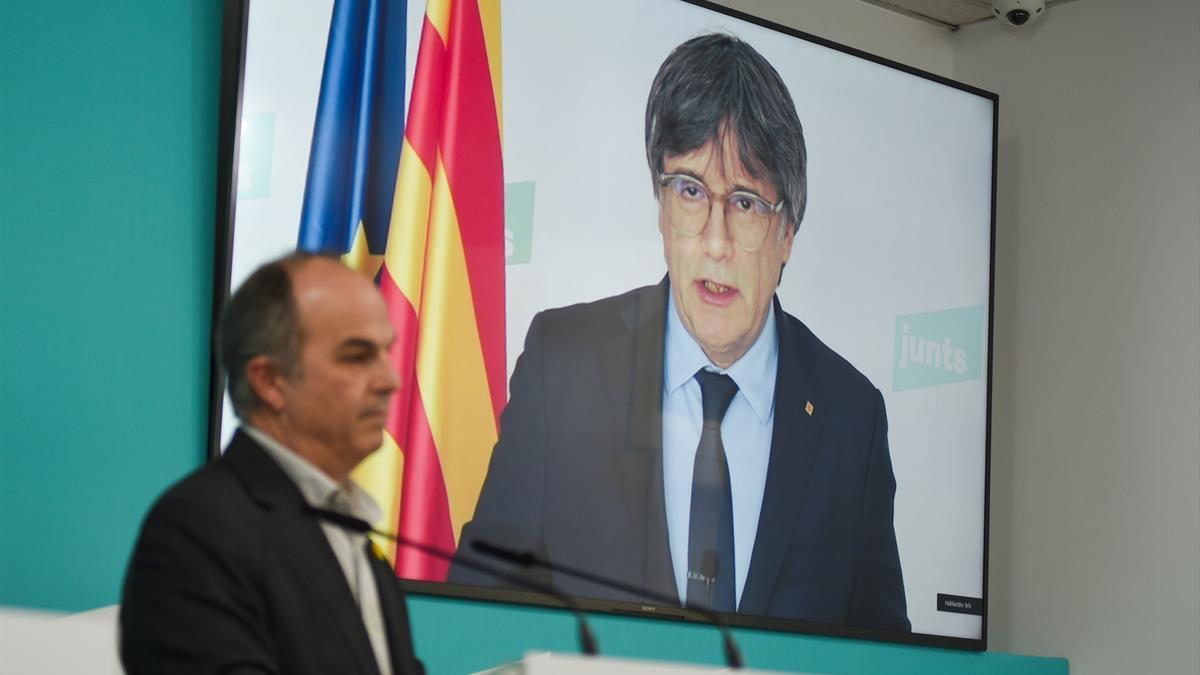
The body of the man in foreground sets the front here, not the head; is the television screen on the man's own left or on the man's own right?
on the man's own left

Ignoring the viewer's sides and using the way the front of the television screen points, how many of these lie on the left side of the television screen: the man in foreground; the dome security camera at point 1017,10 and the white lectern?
1

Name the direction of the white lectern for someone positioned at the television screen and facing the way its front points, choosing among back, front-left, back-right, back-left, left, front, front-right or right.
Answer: front-right

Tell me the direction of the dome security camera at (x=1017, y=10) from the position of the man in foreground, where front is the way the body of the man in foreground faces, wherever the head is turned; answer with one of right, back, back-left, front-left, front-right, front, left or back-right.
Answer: left

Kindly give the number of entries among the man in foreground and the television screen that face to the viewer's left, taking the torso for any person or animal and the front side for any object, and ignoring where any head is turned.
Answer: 0

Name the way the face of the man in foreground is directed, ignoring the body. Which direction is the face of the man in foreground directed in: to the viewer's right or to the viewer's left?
to the viewer's right

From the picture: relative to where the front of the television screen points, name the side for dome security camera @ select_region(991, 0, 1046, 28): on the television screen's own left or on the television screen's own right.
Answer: on the television screen's own left

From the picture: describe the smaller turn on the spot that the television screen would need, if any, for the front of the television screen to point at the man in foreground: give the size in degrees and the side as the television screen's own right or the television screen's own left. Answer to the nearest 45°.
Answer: approximately 45° to the television screen's own right

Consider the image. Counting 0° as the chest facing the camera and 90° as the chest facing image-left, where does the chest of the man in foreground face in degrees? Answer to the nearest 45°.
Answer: approximately 315°

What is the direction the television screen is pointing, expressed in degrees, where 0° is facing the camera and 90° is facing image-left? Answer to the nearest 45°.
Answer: approximately 315°
